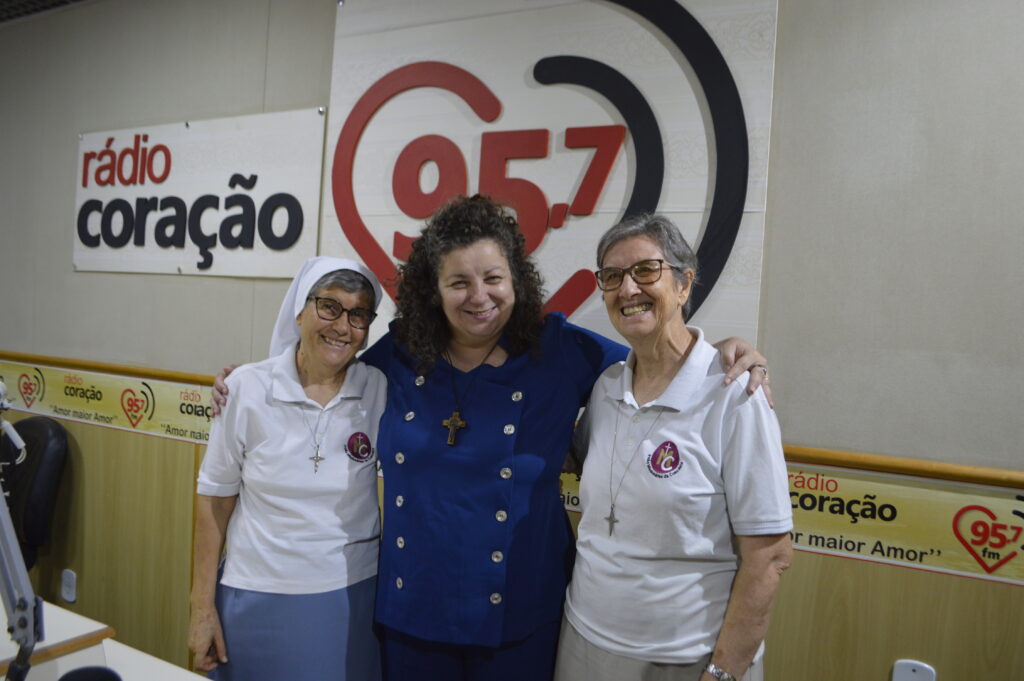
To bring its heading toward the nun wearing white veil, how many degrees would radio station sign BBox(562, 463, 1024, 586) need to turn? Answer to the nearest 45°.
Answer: approximately 45° to its right

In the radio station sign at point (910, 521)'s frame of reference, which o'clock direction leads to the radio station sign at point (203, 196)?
the radio station sign at point (203, 196) is roughly at 3 o'clock from the radio station sign at point (910, 521).

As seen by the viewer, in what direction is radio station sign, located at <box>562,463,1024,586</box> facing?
toward the camera

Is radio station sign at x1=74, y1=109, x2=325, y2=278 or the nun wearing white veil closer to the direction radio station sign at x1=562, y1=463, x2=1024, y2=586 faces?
the nun wearing white veil

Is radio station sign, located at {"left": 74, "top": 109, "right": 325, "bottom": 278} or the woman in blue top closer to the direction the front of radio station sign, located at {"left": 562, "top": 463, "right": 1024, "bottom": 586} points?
the woman in blue top

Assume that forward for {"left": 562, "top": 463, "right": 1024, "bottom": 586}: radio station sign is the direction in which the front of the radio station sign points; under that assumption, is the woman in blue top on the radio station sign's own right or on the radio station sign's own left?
on the radio station sign's own right
